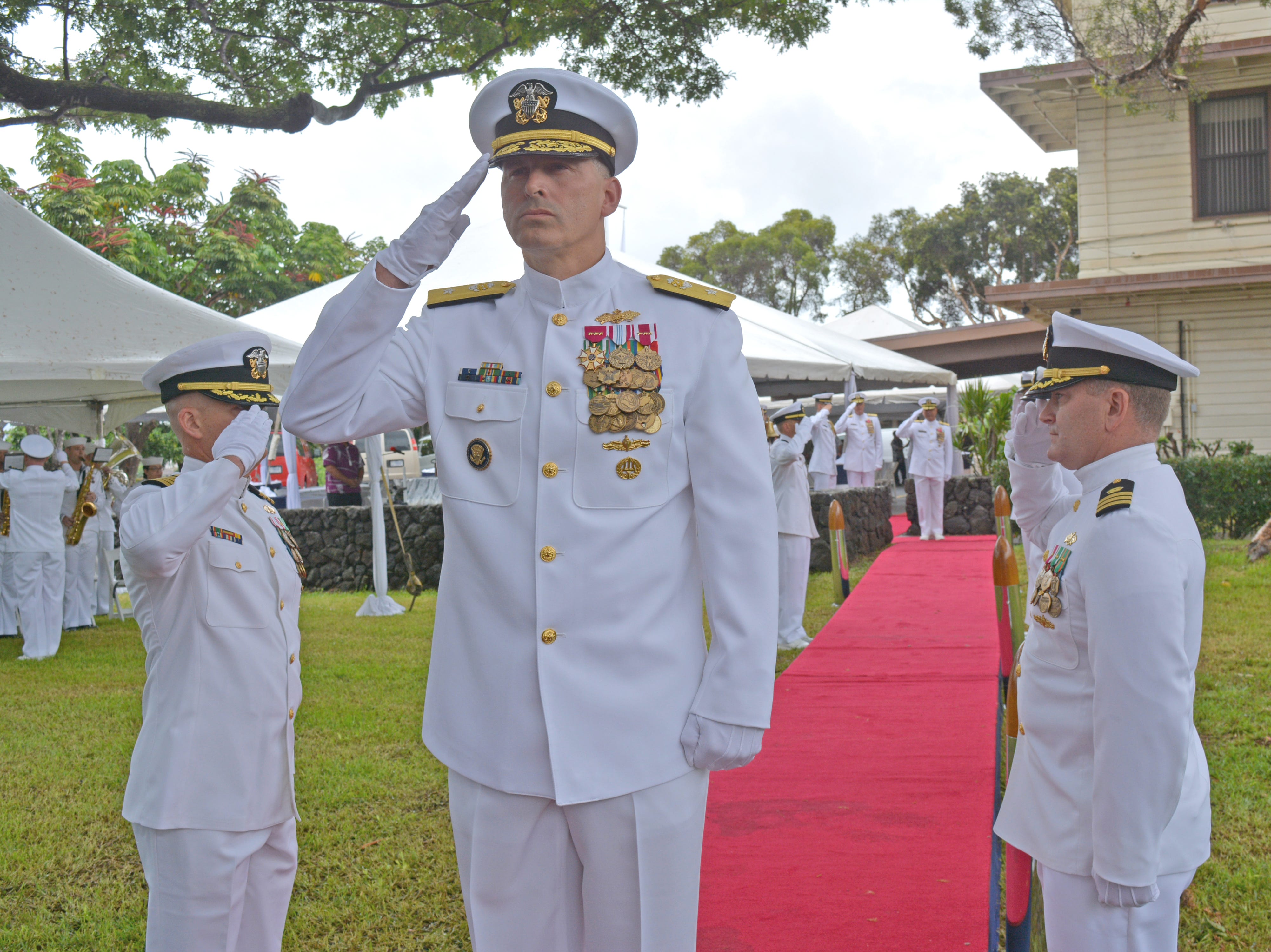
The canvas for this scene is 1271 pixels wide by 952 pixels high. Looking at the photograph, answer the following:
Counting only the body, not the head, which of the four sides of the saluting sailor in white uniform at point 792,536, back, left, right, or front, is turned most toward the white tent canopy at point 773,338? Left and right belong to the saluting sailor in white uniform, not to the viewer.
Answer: left

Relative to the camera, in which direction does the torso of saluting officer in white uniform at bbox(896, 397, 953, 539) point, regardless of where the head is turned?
toward the camera

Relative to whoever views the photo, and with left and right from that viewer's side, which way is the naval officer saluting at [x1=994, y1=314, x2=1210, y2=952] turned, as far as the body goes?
facing to the left of the viewer

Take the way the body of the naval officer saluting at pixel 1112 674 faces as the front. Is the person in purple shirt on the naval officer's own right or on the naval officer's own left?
on the naval officer's own right

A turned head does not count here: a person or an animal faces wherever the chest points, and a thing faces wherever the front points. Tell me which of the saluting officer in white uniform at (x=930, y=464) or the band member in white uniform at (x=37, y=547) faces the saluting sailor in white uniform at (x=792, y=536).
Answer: the saluting officer in white uniform at (x=930, y=464)

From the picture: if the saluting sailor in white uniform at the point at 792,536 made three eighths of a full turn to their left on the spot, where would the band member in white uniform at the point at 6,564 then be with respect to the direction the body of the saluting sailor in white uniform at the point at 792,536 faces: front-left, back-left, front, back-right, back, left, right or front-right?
front-left

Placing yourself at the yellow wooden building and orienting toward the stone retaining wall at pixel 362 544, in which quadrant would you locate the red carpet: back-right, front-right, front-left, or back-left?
front-left

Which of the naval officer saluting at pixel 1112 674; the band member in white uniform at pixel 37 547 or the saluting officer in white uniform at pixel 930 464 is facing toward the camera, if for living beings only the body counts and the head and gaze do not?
the saluting officer in white uniform at pixel 930 464

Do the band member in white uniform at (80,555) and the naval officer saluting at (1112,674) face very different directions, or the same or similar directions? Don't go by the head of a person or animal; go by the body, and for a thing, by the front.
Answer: very different directions

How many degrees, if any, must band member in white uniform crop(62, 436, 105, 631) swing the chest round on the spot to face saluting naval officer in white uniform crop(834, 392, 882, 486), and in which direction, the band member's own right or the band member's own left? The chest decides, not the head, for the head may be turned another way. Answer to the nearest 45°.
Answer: approximately 45° to the band member's own left

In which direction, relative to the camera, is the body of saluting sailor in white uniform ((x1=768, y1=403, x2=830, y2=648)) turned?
to the viewer's right
